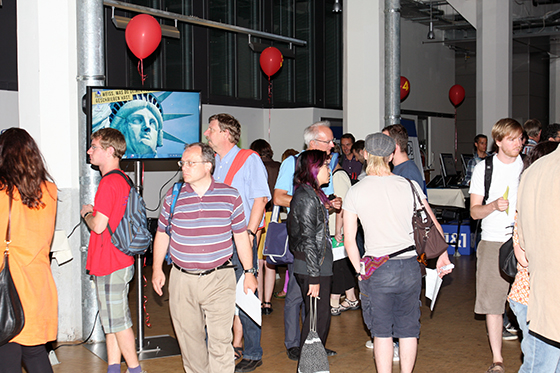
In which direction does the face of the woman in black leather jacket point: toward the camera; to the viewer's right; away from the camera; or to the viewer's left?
to the viewer's right

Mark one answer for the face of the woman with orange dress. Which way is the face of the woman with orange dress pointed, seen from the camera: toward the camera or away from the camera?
away from the camera

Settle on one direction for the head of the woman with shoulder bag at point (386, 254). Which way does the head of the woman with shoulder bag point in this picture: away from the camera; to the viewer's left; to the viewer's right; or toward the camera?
away from the camera

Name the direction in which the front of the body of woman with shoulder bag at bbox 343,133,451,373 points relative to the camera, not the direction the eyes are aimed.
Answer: away from the camera

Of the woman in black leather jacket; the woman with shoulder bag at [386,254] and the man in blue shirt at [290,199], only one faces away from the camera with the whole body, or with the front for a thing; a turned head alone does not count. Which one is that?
the woman with shoulder bag

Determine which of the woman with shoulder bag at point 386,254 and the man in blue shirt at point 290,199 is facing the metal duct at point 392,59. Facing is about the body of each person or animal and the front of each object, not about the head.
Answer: the woman with shoulder bag

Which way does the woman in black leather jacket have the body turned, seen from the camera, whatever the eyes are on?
to the viewer's right
